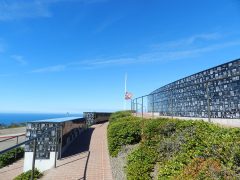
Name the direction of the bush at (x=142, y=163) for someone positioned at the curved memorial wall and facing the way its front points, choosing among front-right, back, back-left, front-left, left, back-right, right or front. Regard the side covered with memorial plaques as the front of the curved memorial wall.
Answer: front

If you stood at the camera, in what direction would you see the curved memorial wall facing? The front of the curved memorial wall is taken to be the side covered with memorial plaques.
facing the viewer and to the left of the viewer

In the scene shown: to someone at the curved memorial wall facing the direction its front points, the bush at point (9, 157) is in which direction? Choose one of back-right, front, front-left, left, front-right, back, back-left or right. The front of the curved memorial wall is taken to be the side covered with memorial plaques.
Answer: front-right
